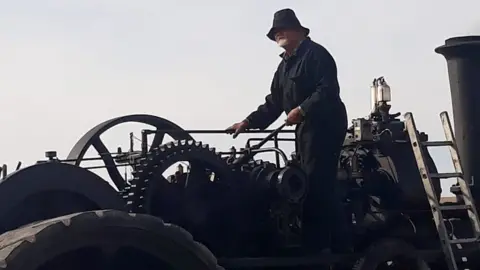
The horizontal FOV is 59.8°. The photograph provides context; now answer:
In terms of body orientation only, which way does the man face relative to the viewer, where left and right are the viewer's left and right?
facing the viewer and to the left of the viewer

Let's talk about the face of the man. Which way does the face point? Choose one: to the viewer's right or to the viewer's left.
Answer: to the viewer's left
